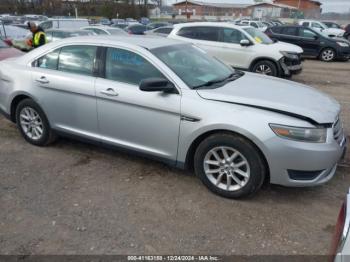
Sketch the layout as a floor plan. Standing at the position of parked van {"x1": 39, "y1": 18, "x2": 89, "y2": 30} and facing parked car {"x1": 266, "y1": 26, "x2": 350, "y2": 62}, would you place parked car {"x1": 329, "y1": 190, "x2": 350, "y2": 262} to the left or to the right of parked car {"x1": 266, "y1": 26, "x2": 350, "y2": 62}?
right

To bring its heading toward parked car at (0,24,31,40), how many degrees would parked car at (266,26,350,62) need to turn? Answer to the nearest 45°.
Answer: approximately 135° to its right

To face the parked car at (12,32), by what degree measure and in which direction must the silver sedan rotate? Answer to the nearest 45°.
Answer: approximately 180°

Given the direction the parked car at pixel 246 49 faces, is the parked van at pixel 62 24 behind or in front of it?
behind

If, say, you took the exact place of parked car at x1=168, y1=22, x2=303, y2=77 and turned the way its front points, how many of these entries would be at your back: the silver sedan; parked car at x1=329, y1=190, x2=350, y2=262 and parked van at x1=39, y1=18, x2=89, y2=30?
1

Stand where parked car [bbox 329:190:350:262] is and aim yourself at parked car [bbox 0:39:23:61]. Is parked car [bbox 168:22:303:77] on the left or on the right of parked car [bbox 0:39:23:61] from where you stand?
right

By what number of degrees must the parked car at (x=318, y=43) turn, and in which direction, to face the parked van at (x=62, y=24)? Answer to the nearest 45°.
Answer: approximately 135° to its right

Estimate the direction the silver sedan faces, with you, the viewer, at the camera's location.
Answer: facing the viewer and to the right of the viewer

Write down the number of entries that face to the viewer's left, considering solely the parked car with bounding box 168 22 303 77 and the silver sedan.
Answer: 0
